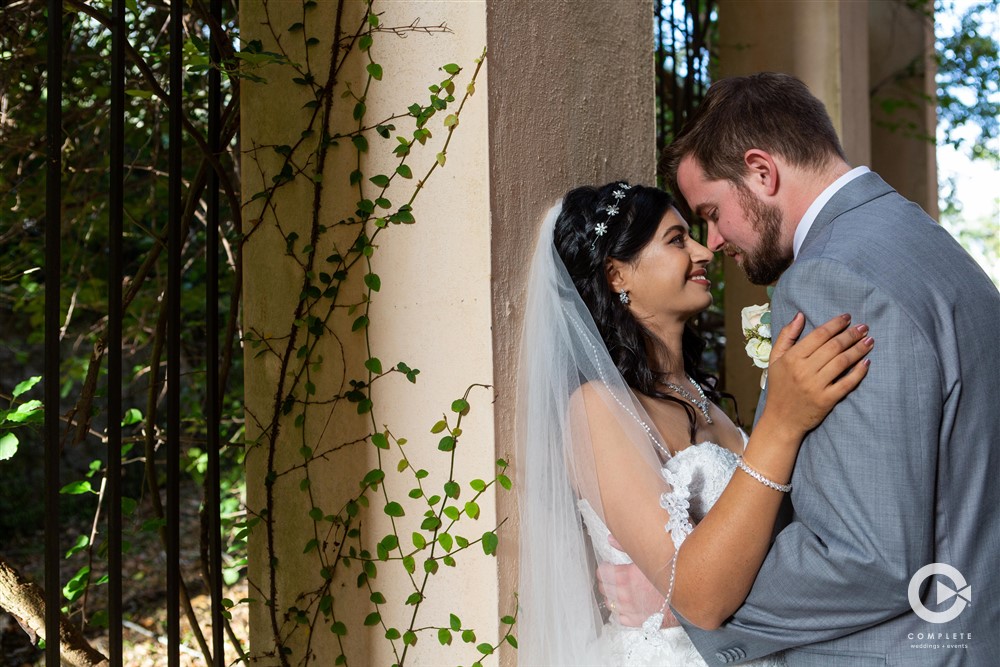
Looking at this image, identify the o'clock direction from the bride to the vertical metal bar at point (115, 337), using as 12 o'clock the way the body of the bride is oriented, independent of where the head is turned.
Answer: The vertical metal bar is roughly at 5 o'clock from the bride.

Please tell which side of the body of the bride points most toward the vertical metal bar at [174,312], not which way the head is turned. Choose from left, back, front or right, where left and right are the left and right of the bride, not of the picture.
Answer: back

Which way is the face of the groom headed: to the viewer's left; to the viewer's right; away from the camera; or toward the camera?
to the viewer's left

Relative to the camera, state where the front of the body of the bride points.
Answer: to the viewer's right

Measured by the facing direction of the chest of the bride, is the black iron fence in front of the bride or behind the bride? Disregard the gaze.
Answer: behind

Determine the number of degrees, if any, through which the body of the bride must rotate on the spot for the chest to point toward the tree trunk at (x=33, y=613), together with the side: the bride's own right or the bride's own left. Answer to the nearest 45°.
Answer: approximately 180°

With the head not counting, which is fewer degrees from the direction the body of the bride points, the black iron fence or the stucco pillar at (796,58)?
the stucco pillar

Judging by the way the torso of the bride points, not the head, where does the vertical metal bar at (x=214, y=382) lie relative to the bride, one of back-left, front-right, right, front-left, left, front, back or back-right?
back

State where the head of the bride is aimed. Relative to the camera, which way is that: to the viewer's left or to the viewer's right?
to the viewer's right

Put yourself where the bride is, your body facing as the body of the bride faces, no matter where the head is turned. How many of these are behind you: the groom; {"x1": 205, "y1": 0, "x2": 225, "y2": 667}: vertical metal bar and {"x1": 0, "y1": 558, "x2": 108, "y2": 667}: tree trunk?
2

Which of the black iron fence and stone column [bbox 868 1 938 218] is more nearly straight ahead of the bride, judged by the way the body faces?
the stone column

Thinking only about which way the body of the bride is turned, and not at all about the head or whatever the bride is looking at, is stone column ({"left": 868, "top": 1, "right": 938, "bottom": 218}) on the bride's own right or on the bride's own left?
on the bride's own left

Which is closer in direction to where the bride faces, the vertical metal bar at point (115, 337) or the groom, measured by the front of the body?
the groom
